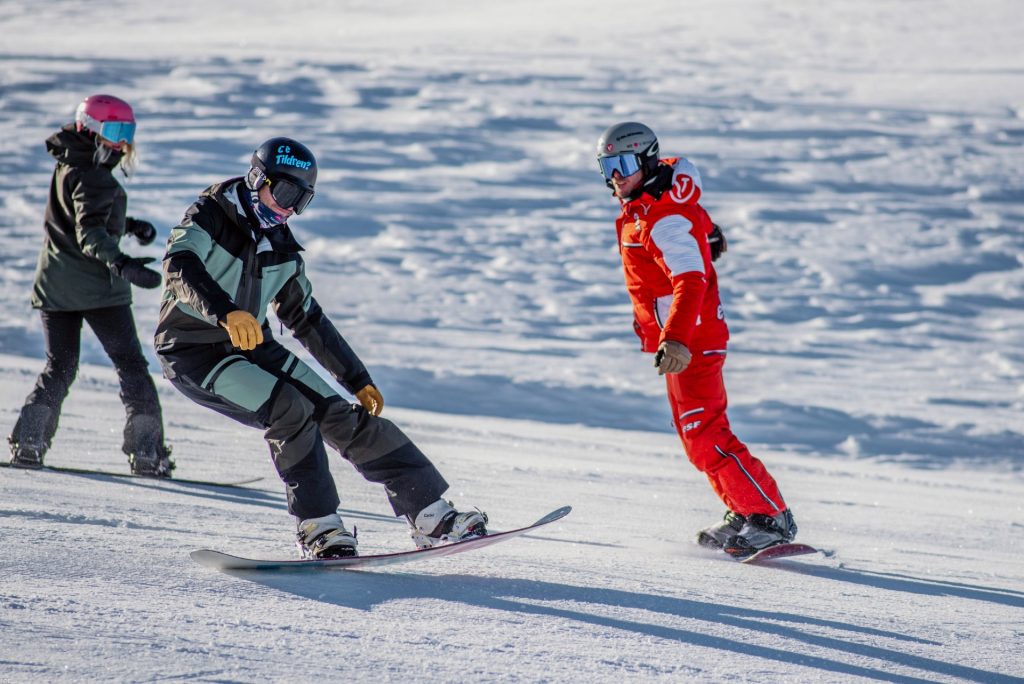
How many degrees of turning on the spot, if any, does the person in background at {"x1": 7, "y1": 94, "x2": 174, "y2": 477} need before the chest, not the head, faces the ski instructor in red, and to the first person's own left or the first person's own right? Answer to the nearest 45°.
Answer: approximately 45° to the first person's own right

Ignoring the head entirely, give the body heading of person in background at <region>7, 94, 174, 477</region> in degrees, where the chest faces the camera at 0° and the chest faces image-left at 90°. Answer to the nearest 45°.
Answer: approximately 270°

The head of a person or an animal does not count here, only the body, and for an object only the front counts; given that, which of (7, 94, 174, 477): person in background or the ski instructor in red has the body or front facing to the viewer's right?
the person in background

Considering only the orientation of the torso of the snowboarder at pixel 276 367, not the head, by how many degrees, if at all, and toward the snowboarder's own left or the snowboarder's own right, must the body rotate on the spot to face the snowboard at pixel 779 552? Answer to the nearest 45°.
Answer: approximately 45° to the snowboarder's own left

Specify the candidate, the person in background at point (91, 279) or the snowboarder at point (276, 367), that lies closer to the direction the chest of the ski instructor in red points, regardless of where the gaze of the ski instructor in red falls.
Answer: the snowboarder

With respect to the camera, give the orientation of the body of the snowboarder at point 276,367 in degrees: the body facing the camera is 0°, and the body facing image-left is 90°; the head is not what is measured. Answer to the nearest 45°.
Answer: approximately 315°

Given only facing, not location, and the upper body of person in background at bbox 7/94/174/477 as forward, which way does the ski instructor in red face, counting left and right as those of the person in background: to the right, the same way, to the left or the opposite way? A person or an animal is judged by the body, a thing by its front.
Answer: the opposite way

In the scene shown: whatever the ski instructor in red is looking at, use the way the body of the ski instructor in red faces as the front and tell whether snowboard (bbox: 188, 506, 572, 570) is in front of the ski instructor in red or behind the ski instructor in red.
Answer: in front

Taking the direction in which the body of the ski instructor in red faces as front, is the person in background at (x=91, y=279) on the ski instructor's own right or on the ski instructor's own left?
on the ski instructor's own right

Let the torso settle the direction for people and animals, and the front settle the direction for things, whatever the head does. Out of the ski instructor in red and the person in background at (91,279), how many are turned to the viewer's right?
1

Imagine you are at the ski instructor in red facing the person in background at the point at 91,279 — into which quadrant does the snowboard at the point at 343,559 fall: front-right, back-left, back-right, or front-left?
front-left

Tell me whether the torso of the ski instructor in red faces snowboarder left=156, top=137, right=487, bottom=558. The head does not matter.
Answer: yes

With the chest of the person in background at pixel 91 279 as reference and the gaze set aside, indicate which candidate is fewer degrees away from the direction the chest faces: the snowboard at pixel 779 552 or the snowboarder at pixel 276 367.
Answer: the snowboard
